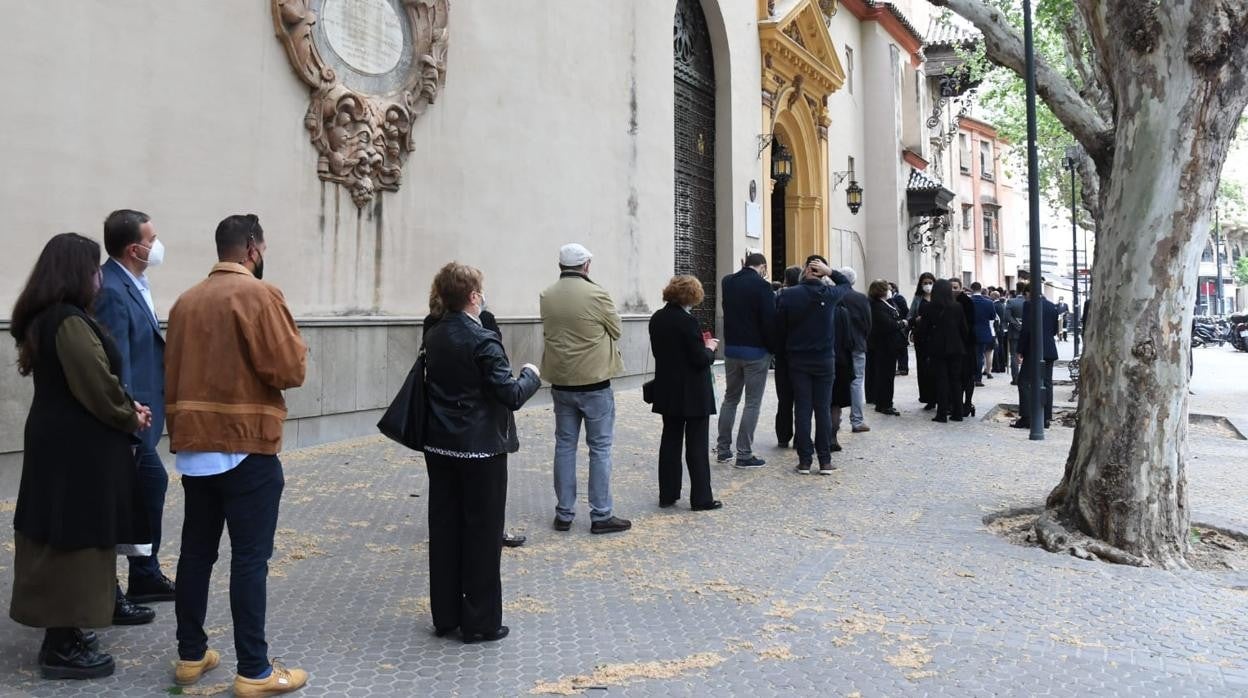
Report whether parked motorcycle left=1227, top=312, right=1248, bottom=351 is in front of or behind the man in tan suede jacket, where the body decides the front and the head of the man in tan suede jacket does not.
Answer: in front

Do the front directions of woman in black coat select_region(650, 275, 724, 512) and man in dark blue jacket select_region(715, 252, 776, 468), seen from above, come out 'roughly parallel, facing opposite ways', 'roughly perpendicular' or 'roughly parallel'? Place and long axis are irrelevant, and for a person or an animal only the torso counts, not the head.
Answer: roughly parallel

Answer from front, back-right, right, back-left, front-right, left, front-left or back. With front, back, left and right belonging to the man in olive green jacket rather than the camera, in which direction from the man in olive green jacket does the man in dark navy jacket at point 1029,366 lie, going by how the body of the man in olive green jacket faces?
front

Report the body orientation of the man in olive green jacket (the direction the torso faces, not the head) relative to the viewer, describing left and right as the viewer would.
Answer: facing away from the viewer and to the right of the viewer

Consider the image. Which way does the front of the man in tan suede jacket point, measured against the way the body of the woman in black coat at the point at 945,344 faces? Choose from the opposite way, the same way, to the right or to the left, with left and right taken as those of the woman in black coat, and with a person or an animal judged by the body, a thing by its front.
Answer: the same way

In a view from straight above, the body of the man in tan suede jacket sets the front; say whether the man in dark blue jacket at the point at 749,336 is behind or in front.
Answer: in front

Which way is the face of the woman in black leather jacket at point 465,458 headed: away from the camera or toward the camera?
away from the camera

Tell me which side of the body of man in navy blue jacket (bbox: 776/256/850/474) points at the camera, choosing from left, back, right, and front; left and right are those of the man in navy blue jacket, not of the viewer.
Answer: back

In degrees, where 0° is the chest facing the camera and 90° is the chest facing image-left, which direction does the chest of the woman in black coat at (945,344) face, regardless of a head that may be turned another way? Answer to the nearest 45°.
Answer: approximately 180°

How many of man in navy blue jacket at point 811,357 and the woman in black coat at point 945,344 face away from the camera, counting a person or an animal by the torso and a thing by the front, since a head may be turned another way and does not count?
2

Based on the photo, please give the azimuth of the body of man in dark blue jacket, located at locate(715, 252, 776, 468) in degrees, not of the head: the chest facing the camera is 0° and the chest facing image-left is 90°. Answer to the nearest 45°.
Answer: approximately 225°

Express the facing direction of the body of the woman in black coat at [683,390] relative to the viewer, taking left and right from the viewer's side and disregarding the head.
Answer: facing away from the viewer and to the right of the viewer

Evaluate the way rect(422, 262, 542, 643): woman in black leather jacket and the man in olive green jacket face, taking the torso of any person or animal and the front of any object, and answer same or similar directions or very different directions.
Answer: same or similar directions

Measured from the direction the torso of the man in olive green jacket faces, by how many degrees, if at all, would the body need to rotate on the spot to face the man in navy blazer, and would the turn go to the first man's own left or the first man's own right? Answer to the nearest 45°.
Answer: approximately 180°

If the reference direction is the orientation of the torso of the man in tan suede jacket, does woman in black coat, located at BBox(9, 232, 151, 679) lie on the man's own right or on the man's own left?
on the man's own left

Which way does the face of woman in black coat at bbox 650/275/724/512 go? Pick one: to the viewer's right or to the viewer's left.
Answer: to the viewer's right

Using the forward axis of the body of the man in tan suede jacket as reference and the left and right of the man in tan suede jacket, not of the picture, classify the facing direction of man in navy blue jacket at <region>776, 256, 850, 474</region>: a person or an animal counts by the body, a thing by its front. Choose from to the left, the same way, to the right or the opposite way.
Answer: the same way
